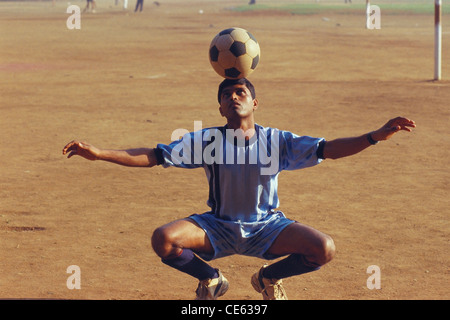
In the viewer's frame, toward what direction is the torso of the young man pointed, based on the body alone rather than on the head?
toward the camera
